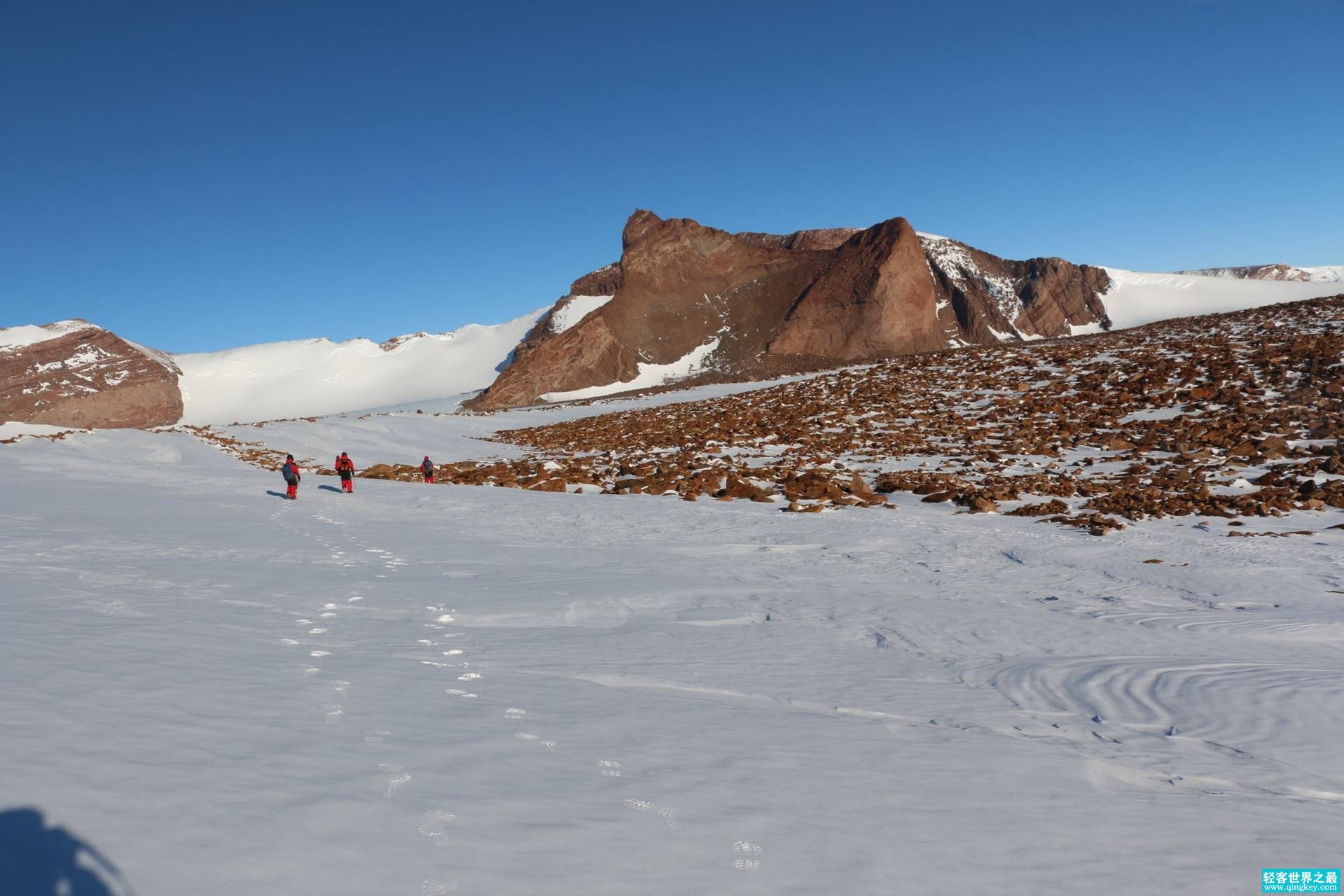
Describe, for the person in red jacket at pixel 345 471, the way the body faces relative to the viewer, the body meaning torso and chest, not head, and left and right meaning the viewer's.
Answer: facing away from the viewer

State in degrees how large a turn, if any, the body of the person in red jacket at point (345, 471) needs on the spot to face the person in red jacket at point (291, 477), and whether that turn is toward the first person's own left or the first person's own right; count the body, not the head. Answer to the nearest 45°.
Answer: approximately 135° to the first person's own left
